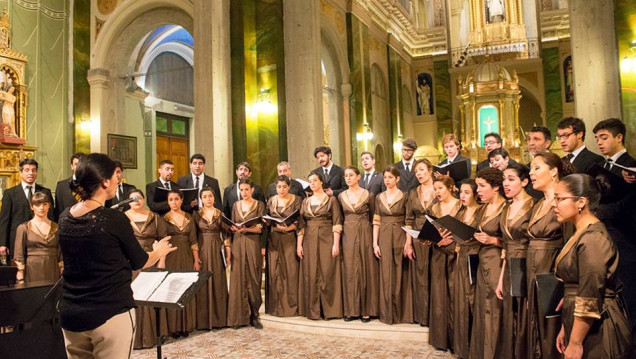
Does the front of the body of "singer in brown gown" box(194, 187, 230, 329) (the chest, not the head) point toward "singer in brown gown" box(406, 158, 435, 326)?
no

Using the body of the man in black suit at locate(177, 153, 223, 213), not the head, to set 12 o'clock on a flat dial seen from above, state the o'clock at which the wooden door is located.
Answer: The wooden door is roughly at 6 o'clock from the man in black suit.

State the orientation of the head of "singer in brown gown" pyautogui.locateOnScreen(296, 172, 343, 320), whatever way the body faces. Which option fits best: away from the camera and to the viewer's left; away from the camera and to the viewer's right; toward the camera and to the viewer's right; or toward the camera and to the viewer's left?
toward the camera and to the viewer's left

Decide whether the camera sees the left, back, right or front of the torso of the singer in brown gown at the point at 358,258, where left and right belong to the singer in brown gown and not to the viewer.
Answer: front

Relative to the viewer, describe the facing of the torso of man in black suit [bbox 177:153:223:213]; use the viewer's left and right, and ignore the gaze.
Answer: facing the viewer

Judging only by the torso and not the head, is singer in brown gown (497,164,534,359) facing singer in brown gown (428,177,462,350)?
no

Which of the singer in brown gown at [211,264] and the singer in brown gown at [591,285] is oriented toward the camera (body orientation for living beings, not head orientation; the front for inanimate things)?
the singer in brown gown at [211,264]

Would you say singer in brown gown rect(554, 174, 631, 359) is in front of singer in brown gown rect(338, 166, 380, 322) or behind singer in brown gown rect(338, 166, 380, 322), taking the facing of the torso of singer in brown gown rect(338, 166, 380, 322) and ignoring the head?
in front

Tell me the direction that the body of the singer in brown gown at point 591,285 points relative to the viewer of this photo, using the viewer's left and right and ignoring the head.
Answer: facing to the left of the viewer

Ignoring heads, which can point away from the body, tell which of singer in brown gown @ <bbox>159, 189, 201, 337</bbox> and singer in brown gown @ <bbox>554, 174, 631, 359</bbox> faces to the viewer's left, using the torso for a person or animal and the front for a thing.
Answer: singer in brown gown @ <bbox>554, 174, 631, 359</bbox>

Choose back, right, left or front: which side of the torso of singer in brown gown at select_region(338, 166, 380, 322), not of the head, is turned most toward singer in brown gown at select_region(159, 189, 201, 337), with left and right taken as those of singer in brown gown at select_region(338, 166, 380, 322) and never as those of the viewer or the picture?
right

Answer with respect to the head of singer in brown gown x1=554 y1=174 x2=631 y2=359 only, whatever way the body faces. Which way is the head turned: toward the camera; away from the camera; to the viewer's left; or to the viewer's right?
to the viewer's left

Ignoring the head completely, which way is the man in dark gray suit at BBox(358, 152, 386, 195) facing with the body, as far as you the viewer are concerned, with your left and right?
facing the viewer and to the left of the viewer

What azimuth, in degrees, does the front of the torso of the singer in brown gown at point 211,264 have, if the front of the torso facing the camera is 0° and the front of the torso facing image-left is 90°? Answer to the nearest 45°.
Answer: approximately 0°

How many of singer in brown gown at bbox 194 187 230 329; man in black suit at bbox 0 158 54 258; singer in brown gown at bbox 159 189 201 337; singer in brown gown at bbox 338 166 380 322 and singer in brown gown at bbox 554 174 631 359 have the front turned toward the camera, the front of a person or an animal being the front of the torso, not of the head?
4

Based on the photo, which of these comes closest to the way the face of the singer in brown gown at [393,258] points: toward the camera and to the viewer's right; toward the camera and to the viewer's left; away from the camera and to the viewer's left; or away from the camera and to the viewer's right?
toward the camera and to the viewer's left

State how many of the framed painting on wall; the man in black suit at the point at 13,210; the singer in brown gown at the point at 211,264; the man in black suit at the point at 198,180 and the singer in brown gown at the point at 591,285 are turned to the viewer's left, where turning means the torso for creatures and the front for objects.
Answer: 1
